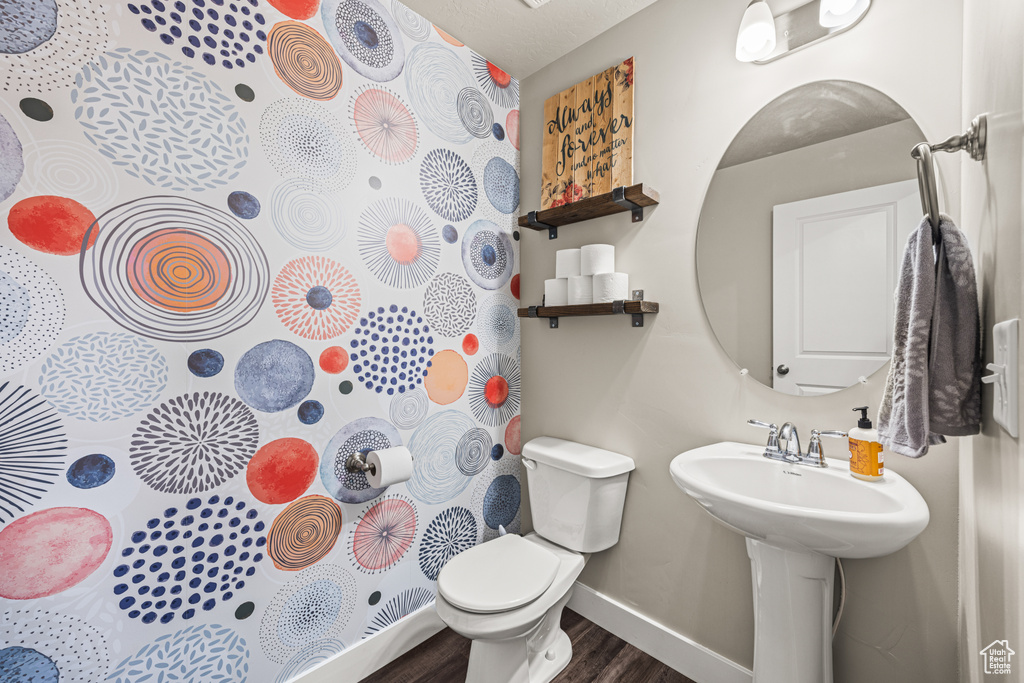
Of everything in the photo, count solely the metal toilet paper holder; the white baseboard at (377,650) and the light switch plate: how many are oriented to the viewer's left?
1

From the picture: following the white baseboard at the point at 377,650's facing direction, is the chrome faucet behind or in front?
in front

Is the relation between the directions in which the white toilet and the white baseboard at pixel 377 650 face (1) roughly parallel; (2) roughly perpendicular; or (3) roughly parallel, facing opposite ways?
roughly perpendicular

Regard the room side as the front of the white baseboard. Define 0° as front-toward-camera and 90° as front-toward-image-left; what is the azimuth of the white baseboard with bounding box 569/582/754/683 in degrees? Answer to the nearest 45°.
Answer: approximately 45°

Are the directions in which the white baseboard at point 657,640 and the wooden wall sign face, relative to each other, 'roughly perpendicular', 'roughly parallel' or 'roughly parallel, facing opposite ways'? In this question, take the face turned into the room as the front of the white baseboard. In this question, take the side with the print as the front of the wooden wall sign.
roughly parallel

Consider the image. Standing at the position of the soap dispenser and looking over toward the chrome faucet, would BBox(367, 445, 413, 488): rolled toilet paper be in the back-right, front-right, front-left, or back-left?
front-left

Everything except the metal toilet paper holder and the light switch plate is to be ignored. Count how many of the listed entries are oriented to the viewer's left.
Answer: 1

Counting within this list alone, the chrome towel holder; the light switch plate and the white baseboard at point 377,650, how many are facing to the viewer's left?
2

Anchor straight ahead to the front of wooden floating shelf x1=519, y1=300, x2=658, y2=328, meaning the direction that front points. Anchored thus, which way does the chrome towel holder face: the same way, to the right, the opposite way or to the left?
to the right

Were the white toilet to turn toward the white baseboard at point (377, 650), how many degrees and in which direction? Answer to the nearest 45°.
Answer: approximately 45° to its right

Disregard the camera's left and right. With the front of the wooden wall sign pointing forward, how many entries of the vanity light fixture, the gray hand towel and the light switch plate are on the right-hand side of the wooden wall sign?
0

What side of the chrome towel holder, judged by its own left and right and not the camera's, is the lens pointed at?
left

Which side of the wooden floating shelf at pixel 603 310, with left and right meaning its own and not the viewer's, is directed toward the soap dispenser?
left

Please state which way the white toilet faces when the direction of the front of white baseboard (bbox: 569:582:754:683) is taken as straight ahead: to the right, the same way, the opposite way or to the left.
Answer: the same way

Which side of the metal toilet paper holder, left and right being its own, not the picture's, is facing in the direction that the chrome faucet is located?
front

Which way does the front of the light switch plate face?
to the viewer's left

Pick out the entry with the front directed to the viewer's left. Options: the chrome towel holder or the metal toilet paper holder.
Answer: the chrome towel holder
